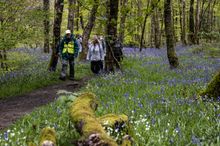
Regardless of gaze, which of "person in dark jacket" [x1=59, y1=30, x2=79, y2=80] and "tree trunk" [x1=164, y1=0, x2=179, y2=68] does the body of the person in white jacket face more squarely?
the person in dark jacket

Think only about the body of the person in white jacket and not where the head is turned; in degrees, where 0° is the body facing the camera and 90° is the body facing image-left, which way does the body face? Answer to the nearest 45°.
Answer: approximately 0°

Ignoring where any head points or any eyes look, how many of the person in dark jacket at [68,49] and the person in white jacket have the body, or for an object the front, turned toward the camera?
2

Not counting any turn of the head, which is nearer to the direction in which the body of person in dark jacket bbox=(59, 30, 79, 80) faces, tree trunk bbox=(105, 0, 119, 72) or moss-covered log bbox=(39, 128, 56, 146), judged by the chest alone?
the moss-covered log

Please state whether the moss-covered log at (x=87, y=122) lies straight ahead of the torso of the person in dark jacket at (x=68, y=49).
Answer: yes

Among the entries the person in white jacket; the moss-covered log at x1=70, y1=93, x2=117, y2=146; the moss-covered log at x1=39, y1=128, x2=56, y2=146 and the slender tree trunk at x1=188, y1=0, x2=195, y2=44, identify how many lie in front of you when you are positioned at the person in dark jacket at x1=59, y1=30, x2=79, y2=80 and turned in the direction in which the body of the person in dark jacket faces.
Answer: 2

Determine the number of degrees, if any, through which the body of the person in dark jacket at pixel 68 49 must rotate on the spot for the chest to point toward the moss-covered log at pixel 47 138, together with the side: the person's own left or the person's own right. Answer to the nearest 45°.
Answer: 0° — they already face it

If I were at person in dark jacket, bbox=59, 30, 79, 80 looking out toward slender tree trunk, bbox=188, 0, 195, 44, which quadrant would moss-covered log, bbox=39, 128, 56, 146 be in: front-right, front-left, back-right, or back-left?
back-right

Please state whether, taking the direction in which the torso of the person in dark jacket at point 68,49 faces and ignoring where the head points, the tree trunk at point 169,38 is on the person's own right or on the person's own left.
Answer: on the person's own left
